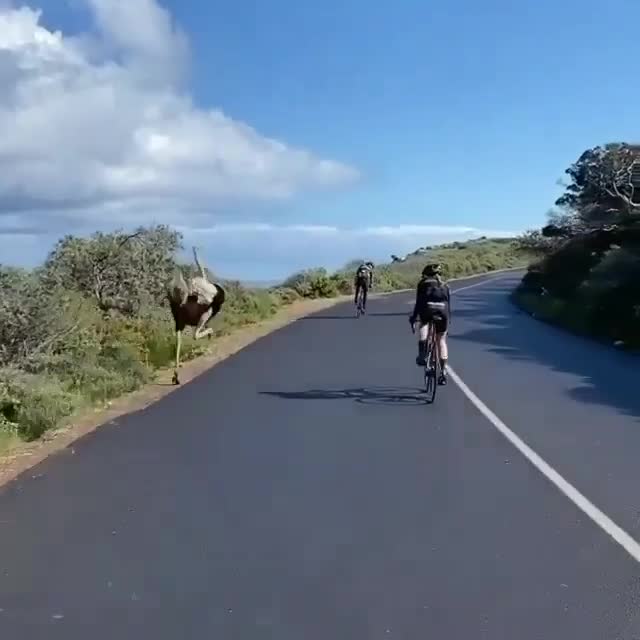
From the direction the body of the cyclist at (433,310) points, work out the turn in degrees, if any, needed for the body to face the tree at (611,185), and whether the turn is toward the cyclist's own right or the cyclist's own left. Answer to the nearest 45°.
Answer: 0° — they already face it

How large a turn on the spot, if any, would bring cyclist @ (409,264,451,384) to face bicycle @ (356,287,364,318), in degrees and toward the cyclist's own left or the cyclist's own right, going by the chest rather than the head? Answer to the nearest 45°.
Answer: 0° — they already face it

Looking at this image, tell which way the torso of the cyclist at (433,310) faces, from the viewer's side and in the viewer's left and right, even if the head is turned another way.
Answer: facing away from the viewer

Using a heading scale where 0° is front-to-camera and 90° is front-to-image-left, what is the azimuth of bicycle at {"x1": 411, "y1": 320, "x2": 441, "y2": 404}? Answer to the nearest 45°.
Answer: approximately 180°

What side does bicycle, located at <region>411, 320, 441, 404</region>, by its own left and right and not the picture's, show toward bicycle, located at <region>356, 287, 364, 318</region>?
front

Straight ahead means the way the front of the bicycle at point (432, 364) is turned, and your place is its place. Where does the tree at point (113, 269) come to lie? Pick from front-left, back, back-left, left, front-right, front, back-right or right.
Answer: front-left

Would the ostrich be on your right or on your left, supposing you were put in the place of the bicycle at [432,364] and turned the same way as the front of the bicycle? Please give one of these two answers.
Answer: on your left

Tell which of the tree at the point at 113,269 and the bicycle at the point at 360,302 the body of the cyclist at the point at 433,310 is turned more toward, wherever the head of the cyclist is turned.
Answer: the bicycle

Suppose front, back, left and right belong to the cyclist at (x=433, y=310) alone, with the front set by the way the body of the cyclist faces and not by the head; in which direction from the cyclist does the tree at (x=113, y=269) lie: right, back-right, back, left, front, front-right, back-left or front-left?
front-left

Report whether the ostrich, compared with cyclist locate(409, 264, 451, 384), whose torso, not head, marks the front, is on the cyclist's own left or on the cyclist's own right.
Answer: on the cyclist's own left
